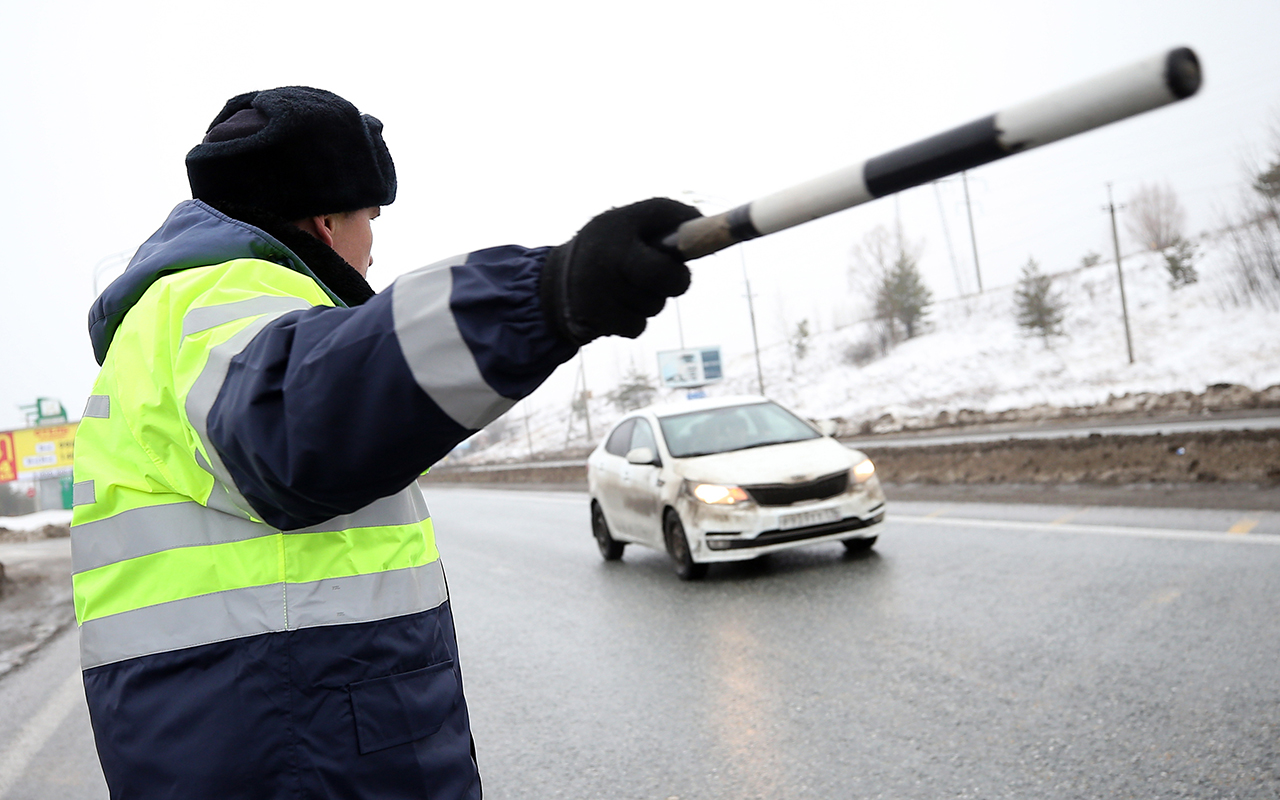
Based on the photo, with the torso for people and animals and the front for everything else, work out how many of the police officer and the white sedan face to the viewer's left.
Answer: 0

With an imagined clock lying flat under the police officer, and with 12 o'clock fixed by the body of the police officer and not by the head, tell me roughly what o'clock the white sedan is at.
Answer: The white sedan is roughly at 10 o'clock from the police officer.

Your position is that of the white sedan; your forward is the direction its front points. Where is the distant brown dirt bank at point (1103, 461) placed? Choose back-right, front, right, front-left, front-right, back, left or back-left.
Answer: left

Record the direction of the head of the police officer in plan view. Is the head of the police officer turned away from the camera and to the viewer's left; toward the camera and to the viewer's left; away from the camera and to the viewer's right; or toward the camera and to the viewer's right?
away from the camera and to the viewer's right

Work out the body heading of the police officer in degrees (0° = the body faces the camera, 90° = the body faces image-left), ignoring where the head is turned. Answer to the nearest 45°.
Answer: approximately 270°

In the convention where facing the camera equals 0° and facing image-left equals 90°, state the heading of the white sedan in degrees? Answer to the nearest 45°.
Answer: approximately 315°

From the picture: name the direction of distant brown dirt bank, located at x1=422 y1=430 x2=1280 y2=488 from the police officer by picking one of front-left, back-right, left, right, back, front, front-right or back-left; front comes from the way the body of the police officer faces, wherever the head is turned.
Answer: front-left

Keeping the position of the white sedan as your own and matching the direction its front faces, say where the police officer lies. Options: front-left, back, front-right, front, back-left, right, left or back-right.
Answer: front-right

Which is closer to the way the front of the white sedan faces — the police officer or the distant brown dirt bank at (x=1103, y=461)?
the police officer
